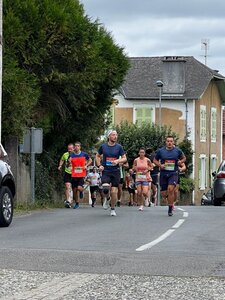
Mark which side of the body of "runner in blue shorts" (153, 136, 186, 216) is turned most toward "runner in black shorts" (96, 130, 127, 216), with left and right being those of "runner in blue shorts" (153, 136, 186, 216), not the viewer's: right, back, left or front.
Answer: right

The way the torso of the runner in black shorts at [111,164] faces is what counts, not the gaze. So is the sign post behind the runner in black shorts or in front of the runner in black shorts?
behind

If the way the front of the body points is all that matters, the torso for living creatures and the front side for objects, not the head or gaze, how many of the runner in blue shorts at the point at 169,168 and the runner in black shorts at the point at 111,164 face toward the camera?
2

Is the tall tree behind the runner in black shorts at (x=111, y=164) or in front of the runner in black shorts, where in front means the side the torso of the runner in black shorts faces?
behind

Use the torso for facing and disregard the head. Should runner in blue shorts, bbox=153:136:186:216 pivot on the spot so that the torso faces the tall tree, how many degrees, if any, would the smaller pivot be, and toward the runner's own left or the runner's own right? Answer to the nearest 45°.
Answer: approximately 135° to the runner's own right

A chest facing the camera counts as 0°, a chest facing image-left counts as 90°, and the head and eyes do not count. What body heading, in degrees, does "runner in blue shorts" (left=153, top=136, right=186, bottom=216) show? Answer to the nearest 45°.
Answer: approximately 0°

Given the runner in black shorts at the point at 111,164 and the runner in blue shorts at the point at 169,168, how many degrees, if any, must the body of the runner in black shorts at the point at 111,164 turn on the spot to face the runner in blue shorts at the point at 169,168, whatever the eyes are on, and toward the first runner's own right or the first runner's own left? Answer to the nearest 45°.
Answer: approximately 90° to the first runner's own left
